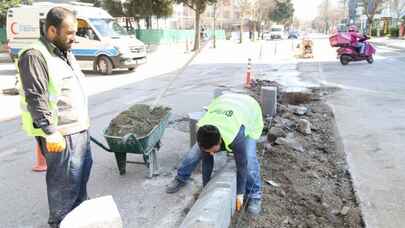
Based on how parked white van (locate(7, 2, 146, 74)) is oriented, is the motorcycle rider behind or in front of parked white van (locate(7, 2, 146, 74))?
in front

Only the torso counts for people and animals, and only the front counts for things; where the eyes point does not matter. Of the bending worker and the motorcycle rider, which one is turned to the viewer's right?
the motorcycle rider

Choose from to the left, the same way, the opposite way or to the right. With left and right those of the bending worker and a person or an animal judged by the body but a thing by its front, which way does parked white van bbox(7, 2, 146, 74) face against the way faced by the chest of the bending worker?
to the left

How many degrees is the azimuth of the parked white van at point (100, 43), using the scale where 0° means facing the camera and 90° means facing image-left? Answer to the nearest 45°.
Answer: approximately 315°

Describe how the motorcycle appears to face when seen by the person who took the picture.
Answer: facing to the right of the viewer

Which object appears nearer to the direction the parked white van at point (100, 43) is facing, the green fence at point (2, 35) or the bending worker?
the bending worker

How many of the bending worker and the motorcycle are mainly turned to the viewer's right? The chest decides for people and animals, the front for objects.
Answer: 1

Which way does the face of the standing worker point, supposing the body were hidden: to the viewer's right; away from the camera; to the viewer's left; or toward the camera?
to the viewer's right

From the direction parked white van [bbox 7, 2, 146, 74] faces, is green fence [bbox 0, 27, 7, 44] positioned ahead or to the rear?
to the rear

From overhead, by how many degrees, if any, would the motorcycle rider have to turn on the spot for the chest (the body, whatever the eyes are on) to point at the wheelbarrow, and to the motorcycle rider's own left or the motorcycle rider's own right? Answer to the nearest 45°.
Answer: approximately 90° to the motorcycle rider's own right

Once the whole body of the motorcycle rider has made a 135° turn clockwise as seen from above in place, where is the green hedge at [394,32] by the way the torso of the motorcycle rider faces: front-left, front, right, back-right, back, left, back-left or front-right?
back-right

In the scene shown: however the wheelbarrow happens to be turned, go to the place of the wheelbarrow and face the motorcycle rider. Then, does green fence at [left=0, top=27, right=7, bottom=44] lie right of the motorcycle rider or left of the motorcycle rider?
left

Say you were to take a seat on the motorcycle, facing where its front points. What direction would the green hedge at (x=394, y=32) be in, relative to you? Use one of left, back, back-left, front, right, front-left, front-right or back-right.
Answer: left

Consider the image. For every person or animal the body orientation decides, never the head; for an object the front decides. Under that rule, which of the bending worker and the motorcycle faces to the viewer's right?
the motorcycle
